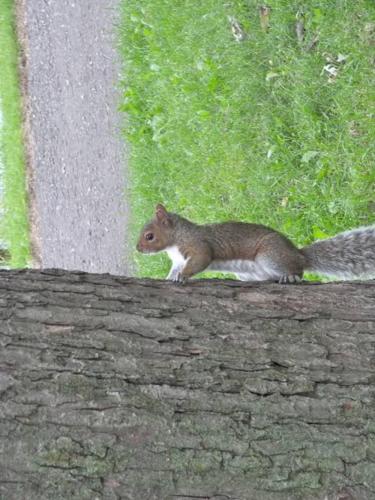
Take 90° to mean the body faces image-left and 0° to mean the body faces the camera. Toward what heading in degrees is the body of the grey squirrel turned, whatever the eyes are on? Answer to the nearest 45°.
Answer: approximately 90°
